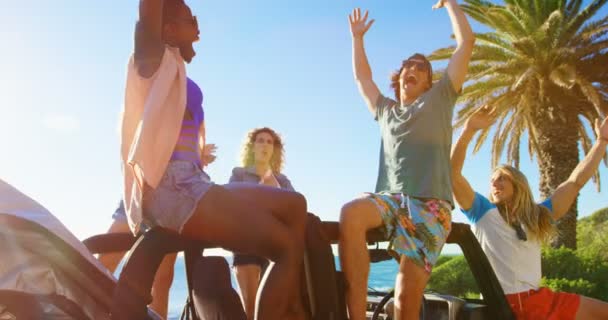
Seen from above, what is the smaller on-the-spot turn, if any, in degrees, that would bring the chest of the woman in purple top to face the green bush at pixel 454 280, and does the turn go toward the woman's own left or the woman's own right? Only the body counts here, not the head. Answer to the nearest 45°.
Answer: approximately 45° to the woman's own left

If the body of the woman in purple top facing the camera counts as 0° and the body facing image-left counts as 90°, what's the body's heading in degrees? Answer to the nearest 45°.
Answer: approximately 270°

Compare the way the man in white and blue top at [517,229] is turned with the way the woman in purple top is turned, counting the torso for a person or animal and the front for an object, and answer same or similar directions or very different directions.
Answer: very different directions

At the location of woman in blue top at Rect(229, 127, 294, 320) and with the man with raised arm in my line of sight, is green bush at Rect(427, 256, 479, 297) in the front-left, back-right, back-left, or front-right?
back-left

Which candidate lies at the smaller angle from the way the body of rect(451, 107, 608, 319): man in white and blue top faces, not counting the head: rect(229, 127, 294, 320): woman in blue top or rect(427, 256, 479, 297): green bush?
the woman in blue top

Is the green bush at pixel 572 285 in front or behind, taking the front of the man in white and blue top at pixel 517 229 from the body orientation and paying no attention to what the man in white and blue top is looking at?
behind

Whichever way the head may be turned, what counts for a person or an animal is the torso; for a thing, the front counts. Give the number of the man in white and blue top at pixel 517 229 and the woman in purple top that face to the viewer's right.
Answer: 1

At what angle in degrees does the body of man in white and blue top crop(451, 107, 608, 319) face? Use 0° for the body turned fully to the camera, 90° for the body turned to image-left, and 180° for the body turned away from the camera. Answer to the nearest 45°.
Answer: approximately 45°

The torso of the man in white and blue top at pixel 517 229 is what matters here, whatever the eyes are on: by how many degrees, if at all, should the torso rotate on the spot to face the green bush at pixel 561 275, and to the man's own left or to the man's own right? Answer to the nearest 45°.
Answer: approximately 135° to the man's own right

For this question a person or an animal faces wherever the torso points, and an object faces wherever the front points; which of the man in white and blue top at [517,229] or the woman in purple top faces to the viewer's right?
the woman in purple top

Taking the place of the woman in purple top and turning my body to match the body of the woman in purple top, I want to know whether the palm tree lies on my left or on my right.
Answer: on my left

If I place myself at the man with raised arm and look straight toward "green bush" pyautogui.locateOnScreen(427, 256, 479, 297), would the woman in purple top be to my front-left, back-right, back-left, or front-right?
back-left
